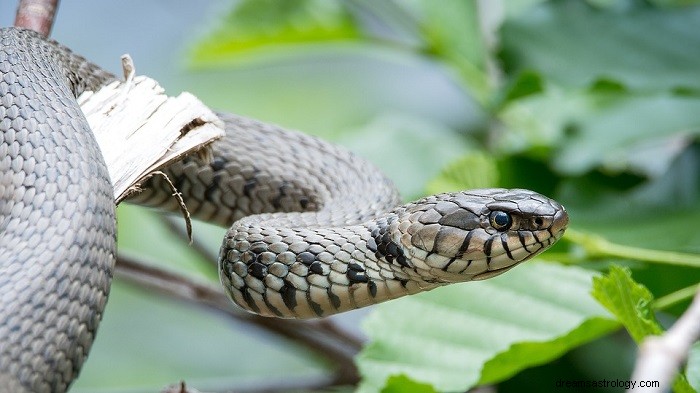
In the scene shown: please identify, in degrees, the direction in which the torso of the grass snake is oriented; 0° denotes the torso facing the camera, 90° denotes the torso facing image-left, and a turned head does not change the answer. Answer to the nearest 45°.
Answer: approximately 270°

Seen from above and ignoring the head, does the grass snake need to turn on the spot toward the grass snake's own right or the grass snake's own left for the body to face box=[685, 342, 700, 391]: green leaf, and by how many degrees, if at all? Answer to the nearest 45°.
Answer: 0° — it already faces it
